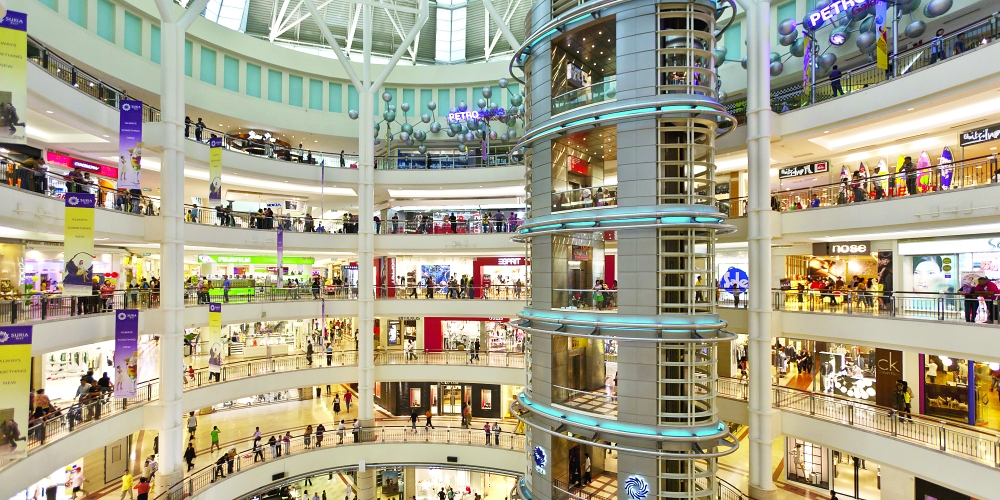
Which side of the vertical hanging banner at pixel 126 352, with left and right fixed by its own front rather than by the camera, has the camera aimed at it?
front

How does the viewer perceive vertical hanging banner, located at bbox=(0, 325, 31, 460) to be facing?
facing the viewer

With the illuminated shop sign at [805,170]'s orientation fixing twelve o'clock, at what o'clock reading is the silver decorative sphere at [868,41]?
The silver decorative sphere is roughly at 10 o'clock from the illuminated shop sign.

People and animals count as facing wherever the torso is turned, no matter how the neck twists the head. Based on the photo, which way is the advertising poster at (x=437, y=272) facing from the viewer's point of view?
toward the camera

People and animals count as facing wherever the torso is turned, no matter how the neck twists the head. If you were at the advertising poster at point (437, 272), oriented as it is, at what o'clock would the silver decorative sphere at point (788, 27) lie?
The silver decorative sphere is roughly at 11 o'clock from the advertising poster.

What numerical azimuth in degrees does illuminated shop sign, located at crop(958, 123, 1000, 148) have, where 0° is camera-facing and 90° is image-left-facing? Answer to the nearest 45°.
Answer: approximately 45°

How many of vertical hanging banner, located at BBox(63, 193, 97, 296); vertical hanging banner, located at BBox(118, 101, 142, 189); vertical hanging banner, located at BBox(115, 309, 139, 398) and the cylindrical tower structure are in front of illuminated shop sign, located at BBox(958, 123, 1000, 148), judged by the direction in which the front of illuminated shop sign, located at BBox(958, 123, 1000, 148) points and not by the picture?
4

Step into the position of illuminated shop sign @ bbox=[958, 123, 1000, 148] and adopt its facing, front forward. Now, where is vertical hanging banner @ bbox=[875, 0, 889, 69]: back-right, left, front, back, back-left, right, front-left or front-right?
front

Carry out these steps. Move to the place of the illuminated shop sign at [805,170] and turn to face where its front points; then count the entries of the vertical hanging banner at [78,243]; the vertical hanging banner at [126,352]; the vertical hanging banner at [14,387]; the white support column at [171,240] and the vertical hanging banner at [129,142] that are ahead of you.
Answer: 5

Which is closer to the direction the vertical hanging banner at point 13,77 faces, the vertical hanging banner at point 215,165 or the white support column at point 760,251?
the white support column

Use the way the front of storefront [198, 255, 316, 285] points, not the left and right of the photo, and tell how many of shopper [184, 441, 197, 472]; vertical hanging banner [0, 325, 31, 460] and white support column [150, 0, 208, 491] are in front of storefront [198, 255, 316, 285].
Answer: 3
